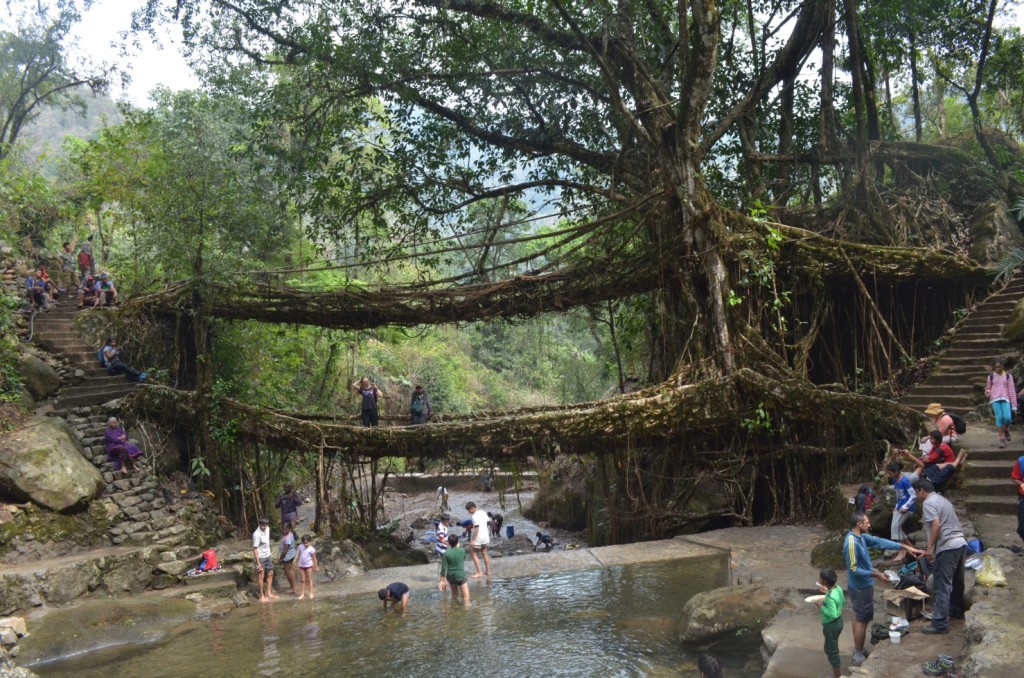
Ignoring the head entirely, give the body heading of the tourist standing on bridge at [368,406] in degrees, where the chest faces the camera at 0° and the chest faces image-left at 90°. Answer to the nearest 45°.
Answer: approximately 0°

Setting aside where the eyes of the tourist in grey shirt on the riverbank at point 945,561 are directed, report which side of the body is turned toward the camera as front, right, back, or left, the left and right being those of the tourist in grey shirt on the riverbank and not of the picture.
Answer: left

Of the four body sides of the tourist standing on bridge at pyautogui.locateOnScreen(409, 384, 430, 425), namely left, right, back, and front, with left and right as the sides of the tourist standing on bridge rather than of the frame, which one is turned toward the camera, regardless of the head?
front

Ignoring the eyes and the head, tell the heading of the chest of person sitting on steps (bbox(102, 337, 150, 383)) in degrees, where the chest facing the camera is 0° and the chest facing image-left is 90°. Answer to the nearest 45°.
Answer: approximately 270°

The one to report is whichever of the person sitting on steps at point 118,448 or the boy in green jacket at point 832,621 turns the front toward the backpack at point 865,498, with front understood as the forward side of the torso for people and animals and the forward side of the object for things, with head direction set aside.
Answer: the person sitting on steps

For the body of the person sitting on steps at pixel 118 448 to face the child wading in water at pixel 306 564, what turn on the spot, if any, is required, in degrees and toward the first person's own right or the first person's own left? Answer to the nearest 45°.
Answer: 0° — they already face them

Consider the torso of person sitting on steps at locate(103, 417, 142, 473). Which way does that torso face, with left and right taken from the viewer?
facing the viewer and to the right of the viewer

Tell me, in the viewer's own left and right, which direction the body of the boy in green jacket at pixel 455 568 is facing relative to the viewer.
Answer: facing away from the viewer

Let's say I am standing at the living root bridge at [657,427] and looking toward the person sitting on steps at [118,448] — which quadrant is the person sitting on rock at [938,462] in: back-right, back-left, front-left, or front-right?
back-left

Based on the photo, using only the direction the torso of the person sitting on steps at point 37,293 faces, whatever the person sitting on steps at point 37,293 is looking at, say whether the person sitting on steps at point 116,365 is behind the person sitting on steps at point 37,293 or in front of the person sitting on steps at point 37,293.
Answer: in front

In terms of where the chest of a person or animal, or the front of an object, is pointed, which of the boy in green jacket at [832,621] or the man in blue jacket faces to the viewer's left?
the boy in green jacket

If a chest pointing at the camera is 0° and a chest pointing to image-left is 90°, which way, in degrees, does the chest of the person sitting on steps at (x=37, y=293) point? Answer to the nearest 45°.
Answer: approximately 315°

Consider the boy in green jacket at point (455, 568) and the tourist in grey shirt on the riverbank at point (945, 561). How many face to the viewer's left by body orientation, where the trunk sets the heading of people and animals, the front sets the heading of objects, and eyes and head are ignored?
1

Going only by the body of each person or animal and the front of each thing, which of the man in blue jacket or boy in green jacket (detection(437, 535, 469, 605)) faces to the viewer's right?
the man in blue jacket

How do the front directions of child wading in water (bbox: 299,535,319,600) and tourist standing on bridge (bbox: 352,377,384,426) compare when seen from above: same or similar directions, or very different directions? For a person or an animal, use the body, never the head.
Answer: same or similar directions

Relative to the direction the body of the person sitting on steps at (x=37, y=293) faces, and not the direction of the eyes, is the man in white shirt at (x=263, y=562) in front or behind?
in front

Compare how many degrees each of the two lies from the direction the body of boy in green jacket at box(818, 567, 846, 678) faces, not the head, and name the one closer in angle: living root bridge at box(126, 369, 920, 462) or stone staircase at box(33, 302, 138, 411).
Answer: the stone staircase
